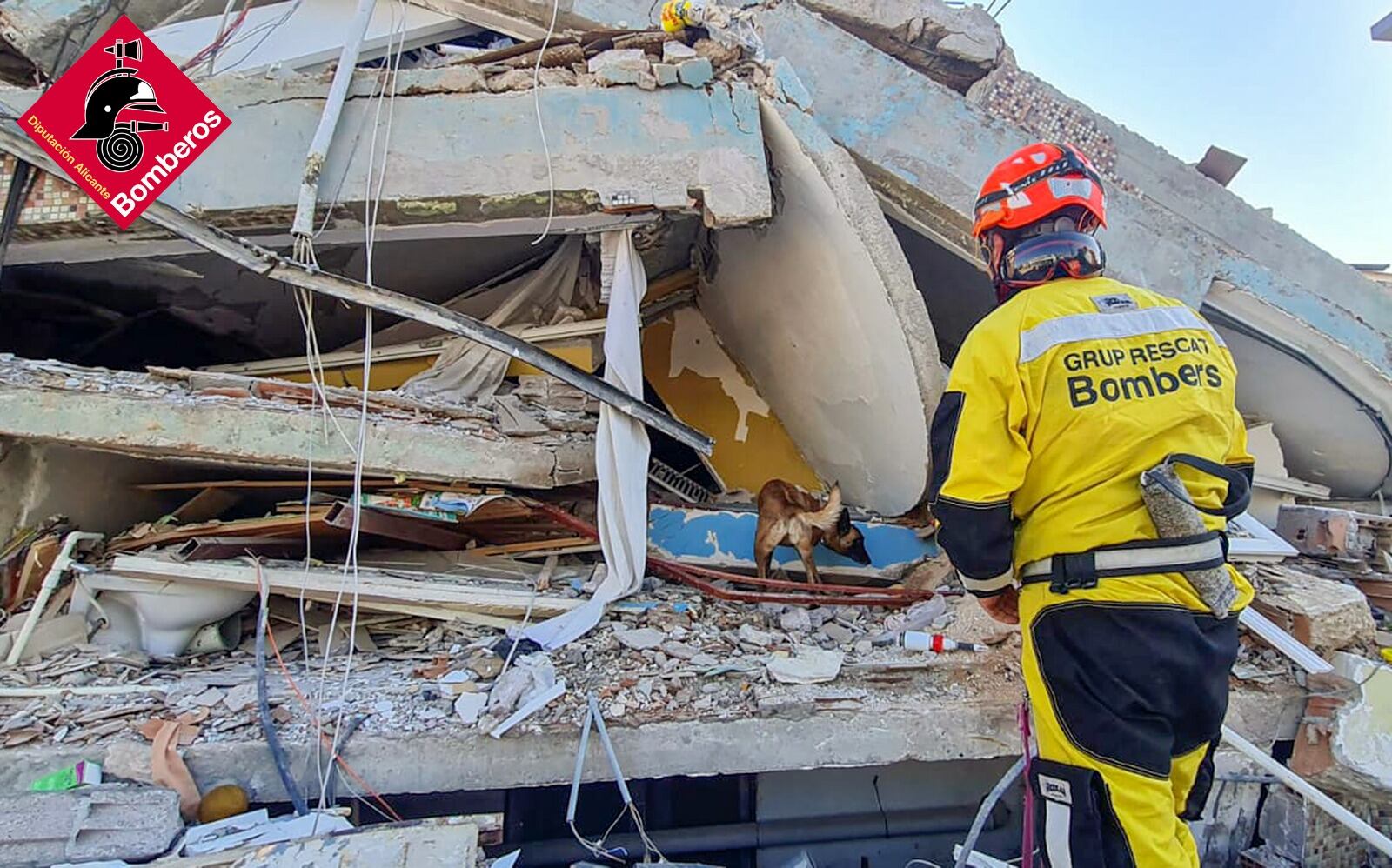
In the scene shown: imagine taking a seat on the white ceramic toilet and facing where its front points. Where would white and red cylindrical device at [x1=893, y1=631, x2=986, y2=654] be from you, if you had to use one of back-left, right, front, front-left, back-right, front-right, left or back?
front-right

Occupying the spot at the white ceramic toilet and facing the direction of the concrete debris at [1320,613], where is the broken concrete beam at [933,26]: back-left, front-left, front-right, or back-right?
front-left

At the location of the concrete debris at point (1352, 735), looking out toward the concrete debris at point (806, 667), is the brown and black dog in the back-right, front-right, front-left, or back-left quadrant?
front-right

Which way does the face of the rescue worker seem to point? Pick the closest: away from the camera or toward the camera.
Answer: away from the camera

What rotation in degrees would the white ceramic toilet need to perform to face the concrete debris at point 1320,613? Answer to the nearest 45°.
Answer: approximately 45° to its right

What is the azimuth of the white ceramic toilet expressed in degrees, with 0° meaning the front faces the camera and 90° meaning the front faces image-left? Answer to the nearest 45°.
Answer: approximately 270°

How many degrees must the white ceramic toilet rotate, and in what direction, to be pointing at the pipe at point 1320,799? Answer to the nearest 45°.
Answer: approximately 45° to its right
